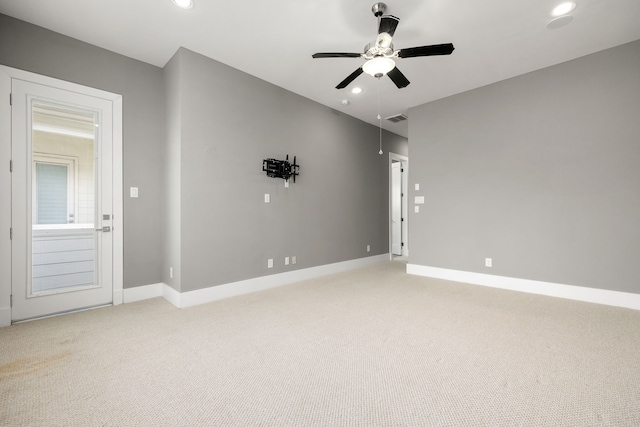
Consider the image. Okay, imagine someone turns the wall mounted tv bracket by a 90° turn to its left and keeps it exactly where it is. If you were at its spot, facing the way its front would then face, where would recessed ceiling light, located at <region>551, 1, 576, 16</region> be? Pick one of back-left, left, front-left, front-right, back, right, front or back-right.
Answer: right

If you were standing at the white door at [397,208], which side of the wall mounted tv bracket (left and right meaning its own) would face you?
left

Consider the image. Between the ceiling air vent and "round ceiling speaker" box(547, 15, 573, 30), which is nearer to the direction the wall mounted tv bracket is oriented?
the round ceiling speaker

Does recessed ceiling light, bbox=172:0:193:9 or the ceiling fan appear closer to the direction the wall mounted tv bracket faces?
the ceiling fan

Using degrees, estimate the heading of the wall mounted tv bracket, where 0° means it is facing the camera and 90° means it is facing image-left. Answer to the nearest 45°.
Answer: approximately 315°

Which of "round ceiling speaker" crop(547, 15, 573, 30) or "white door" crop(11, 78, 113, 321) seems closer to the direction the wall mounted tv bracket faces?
the round ceiling speaker

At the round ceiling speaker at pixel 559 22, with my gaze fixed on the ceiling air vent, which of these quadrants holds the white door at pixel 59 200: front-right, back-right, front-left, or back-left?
front-left

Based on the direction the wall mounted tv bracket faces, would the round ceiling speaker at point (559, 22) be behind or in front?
in front

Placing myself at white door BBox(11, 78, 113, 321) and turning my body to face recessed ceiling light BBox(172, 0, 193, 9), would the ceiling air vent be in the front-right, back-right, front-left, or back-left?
front-left

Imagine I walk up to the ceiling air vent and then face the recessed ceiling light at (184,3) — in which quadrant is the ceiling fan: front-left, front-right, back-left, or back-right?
front-left

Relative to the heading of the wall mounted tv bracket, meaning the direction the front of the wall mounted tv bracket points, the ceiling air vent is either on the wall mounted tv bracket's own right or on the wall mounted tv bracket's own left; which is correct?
on the wall mounted tv bracket's own left
